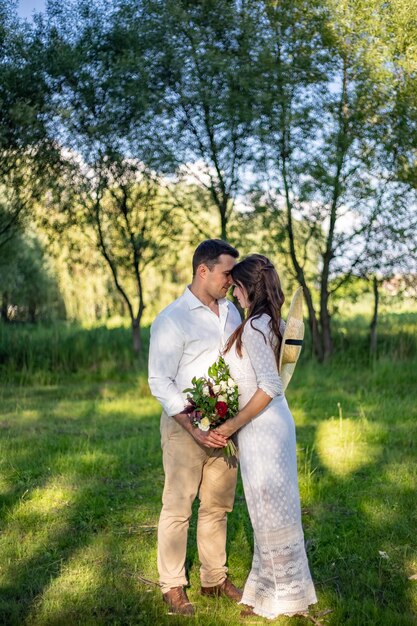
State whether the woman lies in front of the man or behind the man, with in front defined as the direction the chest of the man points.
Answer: in front

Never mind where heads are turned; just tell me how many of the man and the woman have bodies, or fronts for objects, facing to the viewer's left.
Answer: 1

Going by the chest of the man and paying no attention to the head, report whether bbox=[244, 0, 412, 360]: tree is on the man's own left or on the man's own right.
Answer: on the man's own left

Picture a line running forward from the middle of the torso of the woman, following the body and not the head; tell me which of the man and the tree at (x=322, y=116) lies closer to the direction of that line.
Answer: the man

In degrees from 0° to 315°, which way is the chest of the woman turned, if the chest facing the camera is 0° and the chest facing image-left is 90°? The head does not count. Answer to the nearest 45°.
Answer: approximately 90°

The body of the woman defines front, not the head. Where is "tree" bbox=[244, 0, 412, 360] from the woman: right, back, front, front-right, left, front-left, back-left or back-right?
right

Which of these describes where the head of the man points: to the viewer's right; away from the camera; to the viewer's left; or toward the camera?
to the viewer's right

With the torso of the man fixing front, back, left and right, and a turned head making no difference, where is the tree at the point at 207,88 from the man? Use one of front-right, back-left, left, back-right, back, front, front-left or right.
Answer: back-left

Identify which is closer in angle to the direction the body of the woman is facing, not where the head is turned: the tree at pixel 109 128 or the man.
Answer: the man

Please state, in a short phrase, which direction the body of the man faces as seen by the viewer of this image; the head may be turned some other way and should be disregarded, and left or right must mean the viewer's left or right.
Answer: facing the viewer and to the right of the viewer

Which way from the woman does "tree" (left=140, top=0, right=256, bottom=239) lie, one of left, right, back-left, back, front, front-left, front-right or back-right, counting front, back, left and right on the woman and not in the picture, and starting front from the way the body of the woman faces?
right
